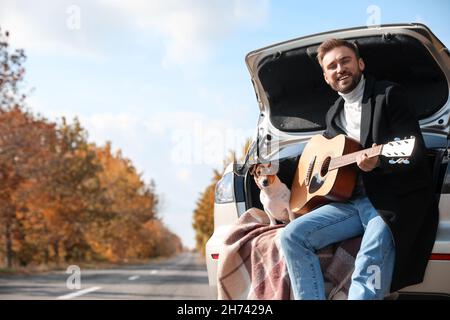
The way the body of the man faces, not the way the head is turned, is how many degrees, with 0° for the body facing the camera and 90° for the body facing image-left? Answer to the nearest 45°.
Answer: approximately 45°

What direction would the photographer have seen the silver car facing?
facing away from the viewer

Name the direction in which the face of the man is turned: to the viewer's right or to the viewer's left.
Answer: to the viewer's left

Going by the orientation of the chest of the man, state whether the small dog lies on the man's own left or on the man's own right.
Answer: on the man's own right

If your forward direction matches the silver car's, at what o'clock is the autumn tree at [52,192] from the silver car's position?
The autumn tree is roughly at 11 o'clock from the silver car.

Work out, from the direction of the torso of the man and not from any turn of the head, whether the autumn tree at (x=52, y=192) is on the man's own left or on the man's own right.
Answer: on the man's own right
